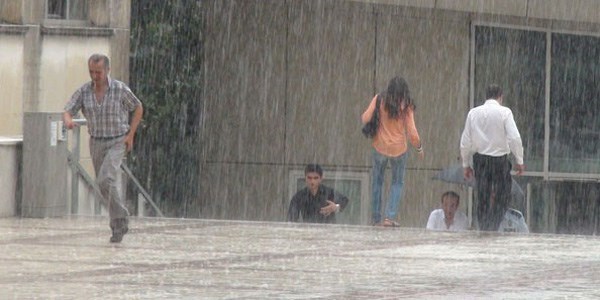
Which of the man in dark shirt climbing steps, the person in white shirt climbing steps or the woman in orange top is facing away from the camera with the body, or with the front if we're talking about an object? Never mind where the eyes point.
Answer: the woman in orange top

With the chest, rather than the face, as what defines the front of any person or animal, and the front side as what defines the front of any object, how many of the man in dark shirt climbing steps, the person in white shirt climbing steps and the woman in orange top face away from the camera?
1

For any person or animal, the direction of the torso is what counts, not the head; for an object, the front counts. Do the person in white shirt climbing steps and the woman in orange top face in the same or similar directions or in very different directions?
very different directions

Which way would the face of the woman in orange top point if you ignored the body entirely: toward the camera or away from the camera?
away from the camera

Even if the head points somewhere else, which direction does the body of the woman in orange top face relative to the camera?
away from the camera

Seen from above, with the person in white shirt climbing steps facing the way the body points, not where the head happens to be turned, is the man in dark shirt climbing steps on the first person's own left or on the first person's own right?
on the first person's own right

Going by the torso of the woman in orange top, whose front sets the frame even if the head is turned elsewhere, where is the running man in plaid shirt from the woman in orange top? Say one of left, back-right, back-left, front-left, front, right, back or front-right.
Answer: back-left

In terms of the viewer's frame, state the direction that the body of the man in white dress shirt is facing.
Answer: away from the camera

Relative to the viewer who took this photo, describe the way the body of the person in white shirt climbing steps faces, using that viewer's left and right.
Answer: facing the viewer

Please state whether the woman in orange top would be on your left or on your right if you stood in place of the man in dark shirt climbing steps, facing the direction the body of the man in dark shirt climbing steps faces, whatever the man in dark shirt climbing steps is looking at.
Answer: on your left

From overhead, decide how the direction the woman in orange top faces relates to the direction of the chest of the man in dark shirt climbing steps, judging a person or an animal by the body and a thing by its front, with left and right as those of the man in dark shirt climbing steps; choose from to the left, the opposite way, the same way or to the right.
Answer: the opposite way
